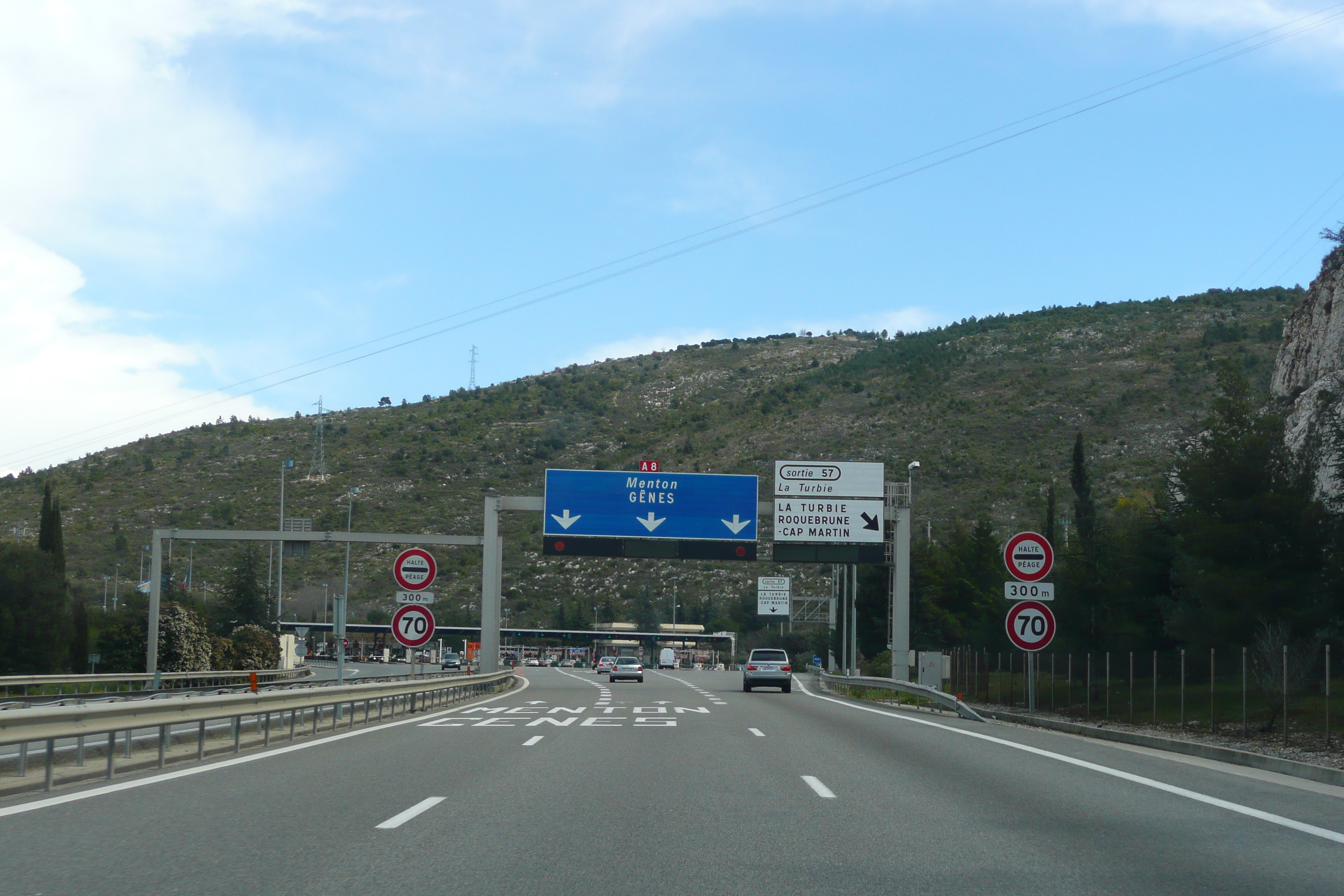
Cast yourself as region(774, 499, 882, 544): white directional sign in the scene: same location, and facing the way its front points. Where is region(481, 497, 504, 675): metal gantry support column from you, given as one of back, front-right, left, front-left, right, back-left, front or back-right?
right

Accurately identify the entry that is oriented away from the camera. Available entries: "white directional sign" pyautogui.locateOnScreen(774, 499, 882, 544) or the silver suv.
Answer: the silver suv

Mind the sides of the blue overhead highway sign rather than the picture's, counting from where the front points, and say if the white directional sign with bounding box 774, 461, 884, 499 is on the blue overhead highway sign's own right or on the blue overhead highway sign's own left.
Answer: on the blue overhead highway sign's own left

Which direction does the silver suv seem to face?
away from the camera

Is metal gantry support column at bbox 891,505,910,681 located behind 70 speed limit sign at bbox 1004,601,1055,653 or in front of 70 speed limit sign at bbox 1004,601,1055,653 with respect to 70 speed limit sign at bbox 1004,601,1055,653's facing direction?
behind

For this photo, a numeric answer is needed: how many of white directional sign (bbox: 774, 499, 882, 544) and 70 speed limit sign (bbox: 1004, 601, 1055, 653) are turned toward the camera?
2

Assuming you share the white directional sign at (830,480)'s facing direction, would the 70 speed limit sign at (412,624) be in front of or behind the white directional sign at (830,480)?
in front

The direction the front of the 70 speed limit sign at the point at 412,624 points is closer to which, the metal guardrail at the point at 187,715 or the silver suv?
the metal guardrail

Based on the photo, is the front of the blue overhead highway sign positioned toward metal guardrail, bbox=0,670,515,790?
yes

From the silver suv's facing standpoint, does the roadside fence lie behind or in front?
behind

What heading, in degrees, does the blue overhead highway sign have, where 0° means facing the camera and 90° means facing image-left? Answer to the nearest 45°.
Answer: approximately 0°

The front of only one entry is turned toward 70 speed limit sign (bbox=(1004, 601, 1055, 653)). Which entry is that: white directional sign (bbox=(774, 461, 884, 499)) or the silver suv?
the white directional sign
